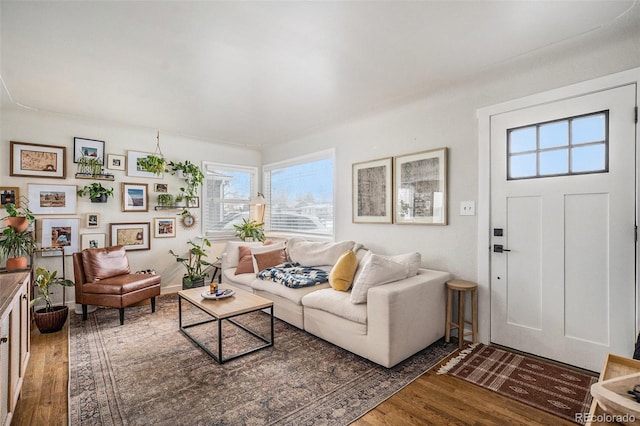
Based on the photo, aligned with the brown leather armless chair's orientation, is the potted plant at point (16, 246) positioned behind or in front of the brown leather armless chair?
behind

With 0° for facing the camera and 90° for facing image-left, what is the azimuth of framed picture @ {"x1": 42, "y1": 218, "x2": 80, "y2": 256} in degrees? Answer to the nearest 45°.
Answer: approximately 0°

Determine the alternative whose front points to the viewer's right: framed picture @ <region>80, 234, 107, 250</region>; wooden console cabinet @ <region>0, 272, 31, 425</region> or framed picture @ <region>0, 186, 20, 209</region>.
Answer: the wooden console cabinet

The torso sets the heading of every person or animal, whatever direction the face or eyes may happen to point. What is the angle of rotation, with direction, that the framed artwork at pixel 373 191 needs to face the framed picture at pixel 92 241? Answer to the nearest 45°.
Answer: approximately 45° to its right

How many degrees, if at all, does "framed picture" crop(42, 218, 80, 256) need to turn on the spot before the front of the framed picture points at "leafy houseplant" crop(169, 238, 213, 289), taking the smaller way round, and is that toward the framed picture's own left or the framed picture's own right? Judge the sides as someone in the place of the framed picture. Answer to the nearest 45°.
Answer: approximately 90° to the framed picture's own left
